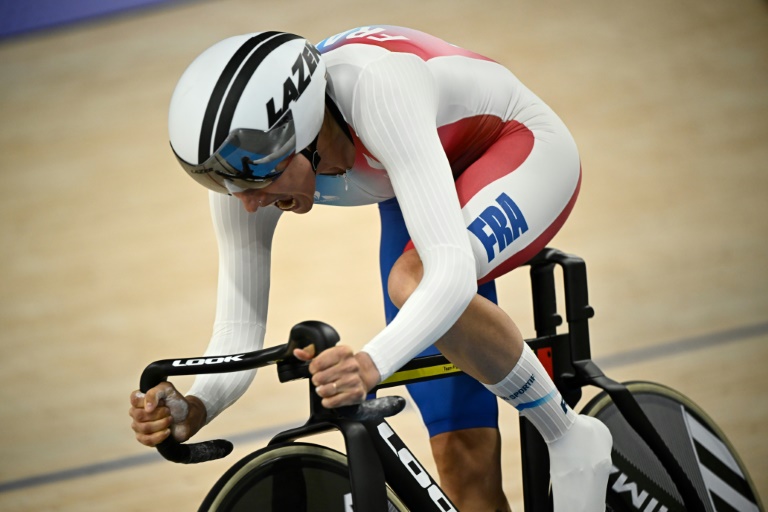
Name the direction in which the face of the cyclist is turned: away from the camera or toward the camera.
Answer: toward the camera
